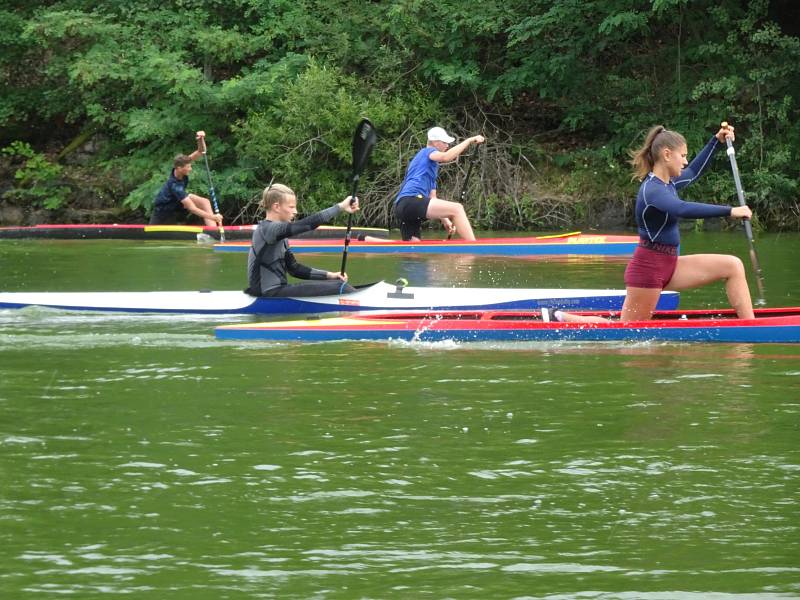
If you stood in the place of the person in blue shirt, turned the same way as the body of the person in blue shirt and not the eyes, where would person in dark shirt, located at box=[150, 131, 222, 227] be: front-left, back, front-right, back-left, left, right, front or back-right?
back-left

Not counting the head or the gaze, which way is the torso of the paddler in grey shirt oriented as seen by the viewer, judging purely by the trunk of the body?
to the viewer's right

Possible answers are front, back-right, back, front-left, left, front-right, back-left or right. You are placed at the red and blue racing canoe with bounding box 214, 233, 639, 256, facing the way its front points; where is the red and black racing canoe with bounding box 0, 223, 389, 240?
back-left

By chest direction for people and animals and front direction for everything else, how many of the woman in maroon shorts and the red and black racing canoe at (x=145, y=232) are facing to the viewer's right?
2

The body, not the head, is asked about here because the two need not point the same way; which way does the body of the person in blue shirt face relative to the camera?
to the viewer's right

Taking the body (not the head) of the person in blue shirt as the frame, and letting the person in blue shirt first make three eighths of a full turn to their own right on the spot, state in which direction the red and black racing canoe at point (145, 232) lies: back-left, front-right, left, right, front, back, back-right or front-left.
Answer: right

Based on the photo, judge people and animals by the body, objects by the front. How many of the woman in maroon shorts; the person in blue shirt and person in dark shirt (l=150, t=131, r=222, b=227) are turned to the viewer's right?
3

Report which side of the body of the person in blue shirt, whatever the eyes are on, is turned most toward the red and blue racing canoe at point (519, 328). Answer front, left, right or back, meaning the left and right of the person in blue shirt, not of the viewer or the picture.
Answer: right

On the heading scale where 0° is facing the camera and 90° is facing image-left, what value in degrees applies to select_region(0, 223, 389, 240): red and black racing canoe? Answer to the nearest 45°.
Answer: approximately 270°

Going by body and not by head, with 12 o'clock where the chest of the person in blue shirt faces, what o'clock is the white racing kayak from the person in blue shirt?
The white racing kayak is roughly at 3 o'clock from the person in blue shirt.

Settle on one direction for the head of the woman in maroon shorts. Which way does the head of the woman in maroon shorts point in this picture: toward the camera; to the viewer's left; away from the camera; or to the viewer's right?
to the viewer's right

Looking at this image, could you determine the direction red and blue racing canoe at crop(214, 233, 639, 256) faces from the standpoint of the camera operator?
facing to the right of the viewer

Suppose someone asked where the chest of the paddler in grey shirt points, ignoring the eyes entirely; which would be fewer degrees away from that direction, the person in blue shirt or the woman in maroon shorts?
the woman in maroon shorts

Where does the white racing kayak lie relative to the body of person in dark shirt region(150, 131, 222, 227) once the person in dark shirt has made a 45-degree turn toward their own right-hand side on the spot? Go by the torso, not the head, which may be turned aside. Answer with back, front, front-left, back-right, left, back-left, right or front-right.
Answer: front-right

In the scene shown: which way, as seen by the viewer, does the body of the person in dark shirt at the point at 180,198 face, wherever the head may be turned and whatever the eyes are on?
to the viewer's right
